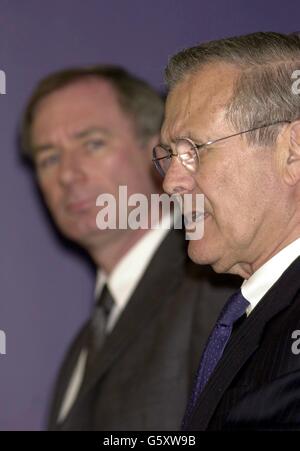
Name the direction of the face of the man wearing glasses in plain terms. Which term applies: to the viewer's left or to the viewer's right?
to the viewer's left

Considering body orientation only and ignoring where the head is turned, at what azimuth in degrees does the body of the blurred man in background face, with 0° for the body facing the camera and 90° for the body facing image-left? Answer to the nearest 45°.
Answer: approximately 45°

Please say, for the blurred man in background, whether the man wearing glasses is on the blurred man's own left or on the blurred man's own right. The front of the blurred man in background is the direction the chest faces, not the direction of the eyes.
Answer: on the blurred man's own left
